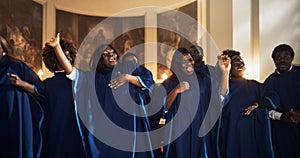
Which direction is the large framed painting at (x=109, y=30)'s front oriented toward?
toward the camera

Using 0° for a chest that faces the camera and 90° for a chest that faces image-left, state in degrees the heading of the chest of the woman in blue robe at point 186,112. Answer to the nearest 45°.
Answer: approximately 0°

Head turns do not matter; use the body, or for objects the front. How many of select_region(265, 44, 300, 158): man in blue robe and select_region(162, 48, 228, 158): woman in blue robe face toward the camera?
2

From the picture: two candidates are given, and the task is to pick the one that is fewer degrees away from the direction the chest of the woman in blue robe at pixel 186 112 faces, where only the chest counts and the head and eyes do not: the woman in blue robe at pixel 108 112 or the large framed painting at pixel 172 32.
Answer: the woman in blue robe at pixel 108 112

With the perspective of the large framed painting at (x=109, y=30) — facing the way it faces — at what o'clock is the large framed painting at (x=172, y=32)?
the large framed painting at (x=172, y=32) is roughly at 10 o'clock from the large framed painting at (x=109, y=30).

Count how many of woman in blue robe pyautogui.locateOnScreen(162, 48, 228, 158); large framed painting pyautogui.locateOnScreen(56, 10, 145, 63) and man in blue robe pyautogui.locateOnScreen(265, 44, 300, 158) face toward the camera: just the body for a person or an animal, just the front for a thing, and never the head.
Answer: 3

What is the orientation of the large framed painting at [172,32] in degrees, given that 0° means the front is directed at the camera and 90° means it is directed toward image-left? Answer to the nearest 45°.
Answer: approximately 45°

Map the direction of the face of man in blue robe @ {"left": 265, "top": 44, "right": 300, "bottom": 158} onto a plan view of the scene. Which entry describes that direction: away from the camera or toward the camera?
toward the camera

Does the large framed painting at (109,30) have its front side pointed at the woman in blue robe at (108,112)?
yes

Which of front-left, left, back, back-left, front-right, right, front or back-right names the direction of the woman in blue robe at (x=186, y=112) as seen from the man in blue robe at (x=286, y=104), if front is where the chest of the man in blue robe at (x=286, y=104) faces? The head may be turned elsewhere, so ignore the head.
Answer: front-right

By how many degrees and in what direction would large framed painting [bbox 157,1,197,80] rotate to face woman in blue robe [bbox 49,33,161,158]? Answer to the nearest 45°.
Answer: approximately 45° to its left

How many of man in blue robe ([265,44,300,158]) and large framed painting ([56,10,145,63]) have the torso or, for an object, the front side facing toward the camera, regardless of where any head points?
2

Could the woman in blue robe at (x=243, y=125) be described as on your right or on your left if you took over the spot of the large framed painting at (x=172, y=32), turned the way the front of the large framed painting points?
on your left

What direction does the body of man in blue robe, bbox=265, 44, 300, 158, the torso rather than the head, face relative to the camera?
toward the camera
